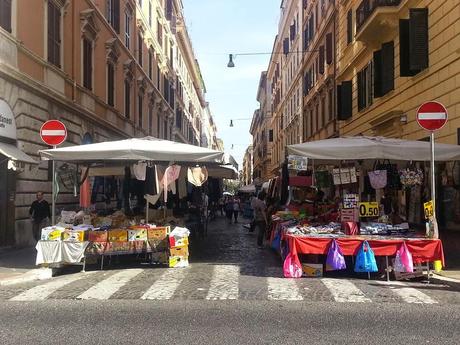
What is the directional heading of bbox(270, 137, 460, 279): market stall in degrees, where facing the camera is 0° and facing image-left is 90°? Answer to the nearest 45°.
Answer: approximately 0°

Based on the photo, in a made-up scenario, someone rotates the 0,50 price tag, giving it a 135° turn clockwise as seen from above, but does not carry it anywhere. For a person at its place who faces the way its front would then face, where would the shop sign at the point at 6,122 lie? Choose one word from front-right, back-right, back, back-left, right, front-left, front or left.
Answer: front-left

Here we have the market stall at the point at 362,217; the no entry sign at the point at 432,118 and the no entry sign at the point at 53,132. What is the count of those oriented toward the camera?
3

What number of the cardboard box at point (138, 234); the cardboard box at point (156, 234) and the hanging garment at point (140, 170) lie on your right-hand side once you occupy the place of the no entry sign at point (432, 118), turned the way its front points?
3

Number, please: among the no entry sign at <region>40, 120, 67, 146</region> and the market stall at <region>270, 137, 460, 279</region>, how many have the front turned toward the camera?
2

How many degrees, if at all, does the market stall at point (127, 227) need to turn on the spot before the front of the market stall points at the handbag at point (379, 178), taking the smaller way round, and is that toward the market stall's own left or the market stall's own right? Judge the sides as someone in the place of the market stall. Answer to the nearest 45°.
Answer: approximately 90° to the market stall's own left

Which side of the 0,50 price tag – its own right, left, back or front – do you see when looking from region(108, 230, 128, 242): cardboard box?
right

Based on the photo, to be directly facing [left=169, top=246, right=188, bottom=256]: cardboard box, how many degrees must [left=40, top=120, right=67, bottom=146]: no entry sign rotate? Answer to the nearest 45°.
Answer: approximately 45° to its left

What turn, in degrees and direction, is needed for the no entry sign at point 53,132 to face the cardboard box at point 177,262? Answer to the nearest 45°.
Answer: approximately 45° to its left

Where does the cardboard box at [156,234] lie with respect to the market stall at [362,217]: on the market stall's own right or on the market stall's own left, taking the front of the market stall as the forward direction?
on the market stall's own right

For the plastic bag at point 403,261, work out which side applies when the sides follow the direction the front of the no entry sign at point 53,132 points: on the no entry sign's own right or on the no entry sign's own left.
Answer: on the no entry sign's own left
